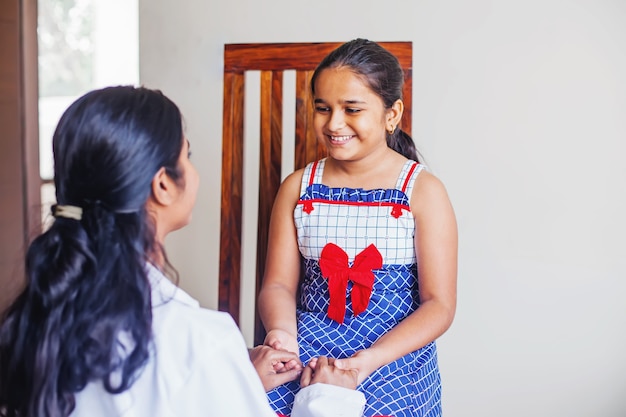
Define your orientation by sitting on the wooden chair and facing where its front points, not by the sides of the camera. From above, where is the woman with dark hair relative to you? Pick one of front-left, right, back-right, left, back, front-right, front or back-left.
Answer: front

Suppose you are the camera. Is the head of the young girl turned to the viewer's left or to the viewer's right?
to the viewer's left

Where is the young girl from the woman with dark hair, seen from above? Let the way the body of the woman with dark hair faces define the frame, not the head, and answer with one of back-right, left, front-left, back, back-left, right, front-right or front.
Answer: front

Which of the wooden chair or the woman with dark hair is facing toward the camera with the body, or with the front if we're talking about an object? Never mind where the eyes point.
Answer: the wooden chair

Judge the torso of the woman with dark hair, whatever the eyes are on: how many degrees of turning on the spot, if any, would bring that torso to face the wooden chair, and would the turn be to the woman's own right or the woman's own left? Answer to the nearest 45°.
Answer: approximately 45° to the woman's own left

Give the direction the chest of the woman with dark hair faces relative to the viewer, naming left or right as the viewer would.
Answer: facing away from the viewer and to the right of the viewer

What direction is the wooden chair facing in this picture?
toward the camera

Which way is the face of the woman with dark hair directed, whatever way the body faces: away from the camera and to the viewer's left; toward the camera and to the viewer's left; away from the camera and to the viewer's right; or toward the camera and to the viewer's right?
away from the camera and to the viewer's right

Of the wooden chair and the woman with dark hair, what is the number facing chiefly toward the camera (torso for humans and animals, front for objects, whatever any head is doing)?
1
